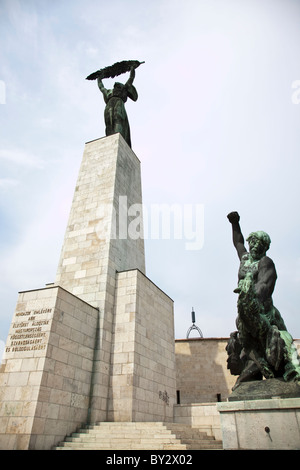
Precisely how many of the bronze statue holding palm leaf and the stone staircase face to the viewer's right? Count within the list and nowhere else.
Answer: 0

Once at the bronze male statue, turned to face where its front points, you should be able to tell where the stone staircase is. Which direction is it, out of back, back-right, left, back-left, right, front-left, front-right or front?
right

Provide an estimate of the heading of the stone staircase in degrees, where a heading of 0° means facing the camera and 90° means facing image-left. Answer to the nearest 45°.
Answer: approximately 0°
